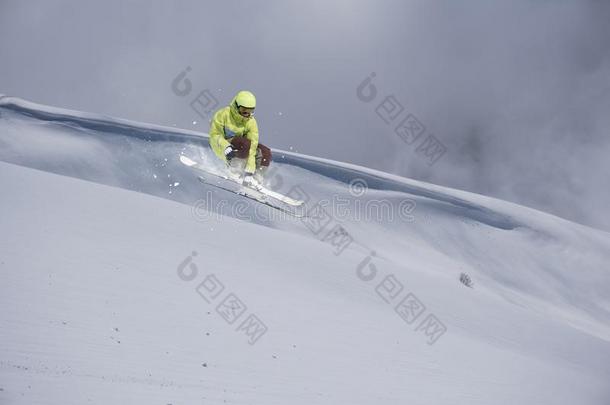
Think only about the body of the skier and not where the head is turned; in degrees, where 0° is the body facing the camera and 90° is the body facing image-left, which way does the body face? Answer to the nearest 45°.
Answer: approximately 315°

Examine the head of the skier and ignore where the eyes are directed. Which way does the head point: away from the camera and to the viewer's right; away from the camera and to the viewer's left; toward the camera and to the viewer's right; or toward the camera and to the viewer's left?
toward the camera and to the viewer's right
